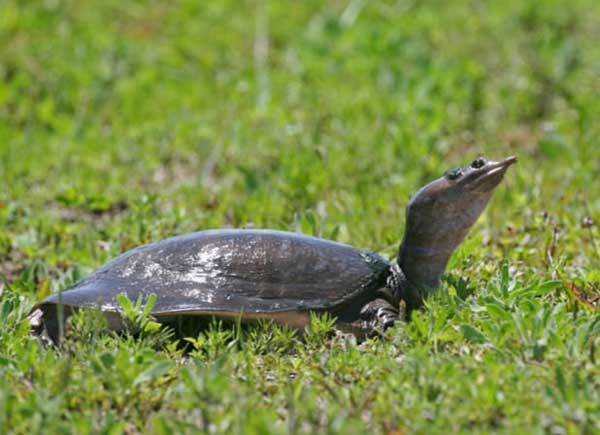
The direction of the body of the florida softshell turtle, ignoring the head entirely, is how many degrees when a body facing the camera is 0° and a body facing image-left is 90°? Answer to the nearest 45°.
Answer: approximately 270°
